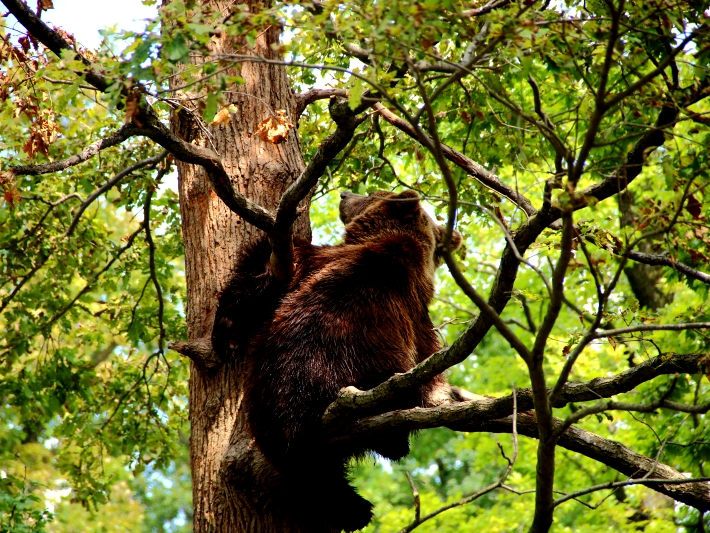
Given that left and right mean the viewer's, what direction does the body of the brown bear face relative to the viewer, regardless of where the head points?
facing away from the viewer and to the right of the viewer
